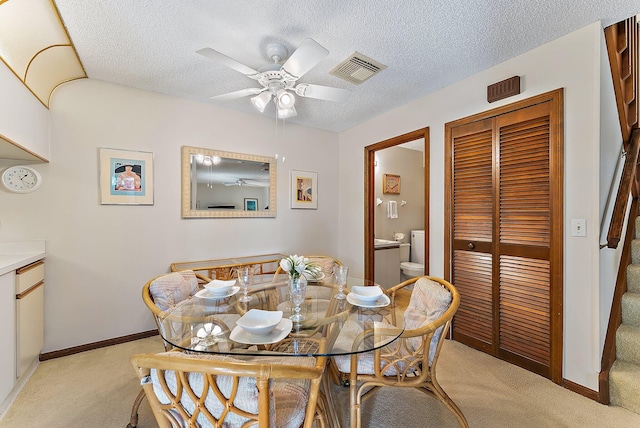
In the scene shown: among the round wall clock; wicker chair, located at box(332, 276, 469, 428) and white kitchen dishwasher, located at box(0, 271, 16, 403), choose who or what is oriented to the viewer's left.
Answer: the wicker chair

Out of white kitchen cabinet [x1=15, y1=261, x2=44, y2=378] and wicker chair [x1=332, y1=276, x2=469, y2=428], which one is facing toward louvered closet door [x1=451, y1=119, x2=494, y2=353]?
the white kitchen cabinet

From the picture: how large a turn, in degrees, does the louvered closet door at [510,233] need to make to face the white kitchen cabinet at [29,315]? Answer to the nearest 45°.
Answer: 0° — it already faces it

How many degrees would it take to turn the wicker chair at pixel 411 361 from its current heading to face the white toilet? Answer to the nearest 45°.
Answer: approximately 90° to its right

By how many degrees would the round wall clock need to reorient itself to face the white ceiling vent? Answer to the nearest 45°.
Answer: approximately 45° to its left

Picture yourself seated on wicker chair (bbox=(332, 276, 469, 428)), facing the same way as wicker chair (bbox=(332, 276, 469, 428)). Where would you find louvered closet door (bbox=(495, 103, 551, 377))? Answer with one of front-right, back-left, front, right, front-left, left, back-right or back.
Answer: back-right

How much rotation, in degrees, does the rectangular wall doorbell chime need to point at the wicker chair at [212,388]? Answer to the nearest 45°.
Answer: approximately 45° to its left

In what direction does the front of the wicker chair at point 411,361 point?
to the viewer's left

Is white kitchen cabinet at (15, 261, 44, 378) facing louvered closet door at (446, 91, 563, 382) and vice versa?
yes
